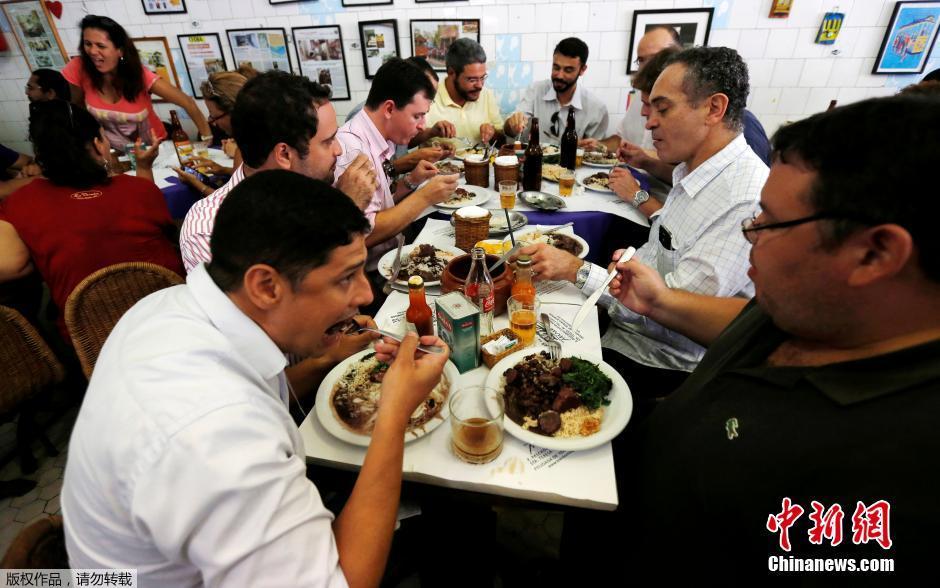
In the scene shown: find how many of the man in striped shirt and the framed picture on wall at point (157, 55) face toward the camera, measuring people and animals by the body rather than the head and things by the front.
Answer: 1

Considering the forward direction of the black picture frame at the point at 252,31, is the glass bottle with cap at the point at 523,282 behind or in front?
in front

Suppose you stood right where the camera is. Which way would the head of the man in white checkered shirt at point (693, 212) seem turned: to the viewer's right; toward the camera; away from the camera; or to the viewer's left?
to the viewer's left

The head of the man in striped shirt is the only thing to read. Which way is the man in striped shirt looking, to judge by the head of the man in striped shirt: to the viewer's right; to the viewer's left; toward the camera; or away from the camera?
to the viewer's right

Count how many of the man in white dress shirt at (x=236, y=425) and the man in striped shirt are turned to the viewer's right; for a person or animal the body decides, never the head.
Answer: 2

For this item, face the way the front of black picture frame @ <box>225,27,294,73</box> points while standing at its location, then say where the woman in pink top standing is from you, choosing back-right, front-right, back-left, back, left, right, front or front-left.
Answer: front-right

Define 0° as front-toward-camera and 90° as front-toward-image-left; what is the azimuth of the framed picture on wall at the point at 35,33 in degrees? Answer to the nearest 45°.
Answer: approximately 0°

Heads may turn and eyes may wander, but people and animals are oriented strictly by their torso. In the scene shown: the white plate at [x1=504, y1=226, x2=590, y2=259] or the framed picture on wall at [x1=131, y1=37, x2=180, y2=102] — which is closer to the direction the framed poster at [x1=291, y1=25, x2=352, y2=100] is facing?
the white plate

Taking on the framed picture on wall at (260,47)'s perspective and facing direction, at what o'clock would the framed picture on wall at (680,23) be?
the framed picture on wall at (680,23) is roughly at 10 o'clock from the framed picture on wall at (260,47).
